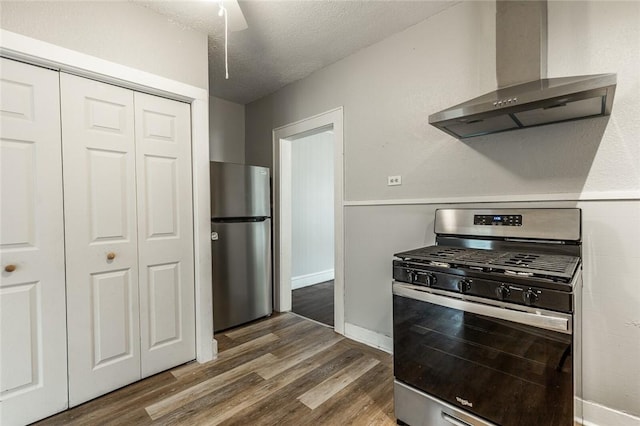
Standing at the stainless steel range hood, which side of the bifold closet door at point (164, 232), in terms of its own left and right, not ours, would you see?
front

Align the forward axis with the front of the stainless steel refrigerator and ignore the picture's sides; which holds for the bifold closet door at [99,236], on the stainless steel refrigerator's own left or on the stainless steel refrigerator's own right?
on the stainless steel refrigerator's own right

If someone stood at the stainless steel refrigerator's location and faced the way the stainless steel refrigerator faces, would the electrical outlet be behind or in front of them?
in front

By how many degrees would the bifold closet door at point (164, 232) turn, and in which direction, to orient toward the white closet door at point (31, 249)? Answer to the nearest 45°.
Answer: approximately 135° to its right

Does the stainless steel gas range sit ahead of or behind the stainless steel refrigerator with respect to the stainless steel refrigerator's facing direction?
ahead

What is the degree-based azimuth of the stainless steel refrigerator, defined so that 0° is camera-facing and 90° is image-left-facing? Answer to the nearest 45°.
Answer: approximately 315°

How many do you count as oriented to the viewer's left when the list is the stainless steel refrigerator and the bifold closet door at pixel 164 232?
0

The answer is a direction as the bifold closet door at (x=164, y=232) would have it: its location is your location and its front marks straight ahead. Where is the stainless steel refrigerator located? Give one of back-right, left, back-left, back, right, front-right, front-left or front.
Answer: left

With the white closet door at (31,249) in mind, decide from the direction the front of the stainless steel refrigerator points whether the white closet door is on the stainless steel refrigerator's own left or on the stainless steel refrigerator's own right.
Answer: on the stainless steel refrigerator's own right

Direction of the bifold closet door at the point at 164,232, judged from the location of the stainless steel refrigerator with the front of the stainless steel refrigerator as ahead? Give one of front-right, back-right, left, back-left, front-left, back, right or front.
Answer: right

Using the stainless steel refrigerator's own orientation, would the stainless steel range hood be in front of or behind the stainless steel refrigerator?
in front
